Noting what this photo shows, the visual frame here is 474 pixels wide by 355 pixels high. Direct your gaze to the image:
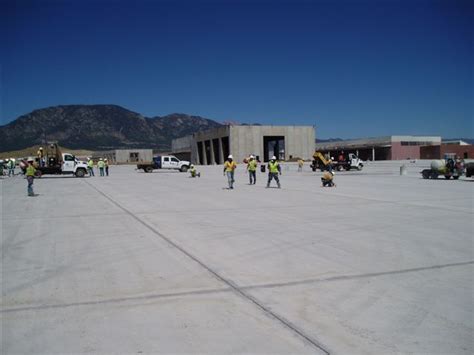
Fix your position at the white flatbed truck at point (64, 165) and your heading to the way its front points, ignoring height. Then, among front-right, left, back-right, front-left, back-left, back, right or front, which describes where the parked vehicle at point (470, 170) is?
front-right

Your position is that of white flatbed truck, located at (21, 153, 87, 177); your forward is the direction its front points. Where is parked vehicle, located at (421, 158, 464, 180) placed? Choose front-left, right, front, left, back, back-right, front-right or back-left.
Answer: front-right

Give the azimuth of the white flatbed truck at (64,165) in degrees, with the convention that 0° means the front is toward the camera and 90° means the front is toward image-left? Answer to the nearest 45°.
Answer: approximately 270°
